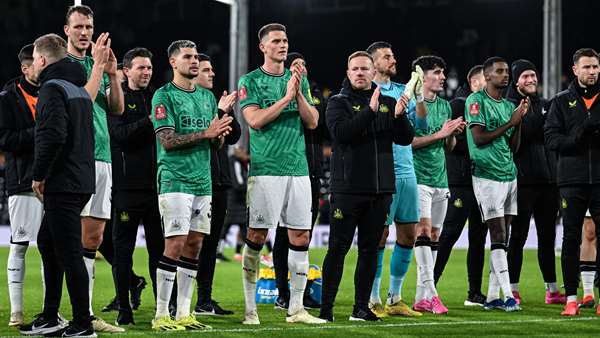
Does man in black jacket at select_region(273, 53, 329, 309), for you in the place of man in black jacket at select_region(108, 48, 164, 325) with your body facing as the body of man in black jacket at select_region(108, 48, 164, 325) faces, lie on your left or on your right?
on your left

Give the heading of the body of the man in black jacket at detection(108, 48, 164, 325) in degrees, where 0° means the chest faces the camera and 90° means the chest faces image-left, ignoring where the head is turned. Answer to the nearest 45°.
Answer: approximately 315°

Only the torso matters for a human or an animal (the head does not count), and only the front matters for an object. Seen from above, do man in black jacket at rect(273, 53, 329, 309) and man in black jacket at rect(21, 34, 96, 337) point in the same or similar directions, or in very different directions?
very different directions

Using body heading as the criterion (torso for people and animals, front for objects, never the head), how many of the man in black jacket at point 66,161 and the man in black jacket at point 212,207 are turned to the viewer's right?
1
